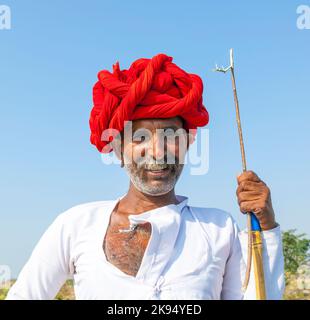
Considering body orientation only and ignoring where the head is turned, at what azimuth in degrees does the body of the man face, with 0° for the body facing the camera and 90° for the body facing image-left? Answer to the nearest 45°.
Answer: approximately 0°
